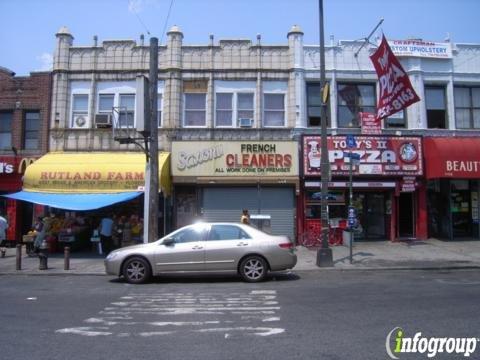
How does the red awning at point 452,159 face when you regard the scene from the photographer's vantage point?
facing the viewer

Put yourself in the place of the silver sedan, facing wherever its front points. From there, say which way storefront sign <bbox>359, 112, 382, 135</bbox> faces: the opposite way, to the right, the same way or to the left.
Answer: to the left

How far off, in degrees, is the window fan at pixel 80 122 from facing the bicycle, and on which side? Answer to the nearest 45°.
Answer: approximately 45° to its left

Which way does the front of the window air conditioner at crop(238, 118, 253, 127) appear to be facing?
toward the camera

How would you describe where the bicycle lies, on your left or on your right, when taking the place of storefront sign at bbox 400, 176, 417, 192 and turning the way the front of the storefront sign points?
on your right

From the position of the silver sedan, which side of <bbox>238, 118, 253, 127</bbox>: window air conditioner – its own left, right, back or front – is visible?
front

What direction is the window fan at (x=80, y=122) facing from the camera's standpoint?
toward the camera

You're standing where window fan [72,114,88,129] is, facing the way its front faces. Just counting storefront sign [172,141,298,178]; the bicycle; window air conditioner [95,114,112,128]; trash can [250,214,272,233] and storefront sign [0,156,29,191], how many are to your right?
1

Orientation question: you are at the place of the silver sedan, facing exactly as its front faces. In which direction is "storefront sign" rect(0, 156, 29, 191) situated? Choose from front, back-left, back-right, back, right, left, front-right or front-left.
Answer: front-right

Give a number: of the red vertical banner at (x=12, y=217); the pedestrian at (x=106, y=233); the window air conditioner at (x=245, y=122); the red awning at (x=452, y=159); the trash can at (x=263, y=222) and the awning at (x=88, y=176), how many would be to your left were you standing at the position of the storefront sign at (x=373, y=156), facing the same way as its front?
1

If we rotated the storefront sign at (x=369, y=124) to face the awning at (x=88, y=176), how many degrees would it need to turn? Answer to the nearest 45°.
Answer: approximately 45° to its right

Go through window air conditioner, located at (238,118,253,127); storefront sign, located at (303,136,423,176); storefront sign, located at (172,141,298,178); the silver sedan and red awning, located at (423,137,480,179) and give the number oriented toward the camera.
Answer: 4

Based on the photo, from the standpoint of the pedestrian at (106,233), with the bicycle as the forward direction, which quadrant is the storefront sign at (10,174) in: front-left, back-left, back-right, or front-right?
back-left

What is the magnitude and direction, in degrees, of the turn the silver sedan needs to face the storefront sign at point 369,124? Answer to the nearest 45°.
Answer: approximately 135° to its right

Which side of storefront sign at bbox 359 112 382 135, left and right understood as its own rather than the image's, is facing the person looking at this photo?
front

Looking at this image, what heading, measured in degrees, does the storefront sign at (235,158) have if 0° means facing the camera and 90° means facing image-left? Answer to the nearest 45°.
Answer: approximately 0°

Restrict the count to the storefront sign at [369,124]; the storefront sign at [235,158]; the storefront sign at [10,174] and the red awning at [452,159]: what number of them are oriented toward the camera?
4

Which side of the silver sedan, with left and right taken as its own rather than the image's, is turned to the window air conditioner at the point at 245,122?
right

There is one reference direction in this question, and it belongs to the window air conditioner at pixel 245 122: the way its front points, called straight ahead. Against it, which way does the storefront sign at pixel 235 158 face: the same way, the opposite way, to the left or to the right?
the same way

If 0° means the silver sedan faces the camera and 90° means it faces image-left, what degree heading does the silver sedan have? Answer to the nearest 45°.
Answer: approximately 90°
